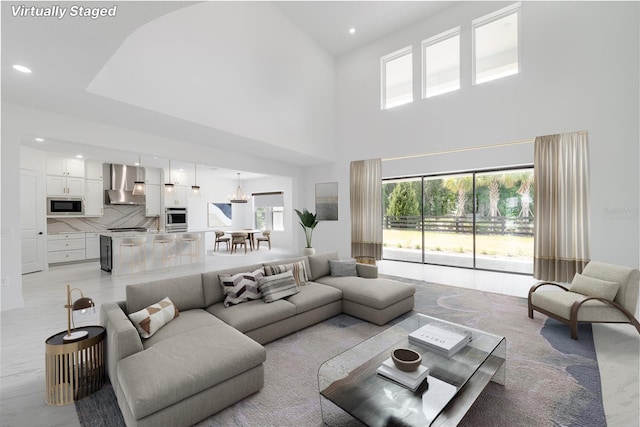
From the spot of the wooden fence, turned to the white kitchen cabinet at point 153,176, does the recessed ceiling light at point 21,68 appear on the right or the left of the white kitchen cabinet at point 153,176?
left

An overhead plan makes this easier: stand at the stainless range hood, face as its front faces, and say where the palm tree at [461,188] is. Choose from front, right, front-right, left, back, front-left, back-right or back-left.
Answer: front-left

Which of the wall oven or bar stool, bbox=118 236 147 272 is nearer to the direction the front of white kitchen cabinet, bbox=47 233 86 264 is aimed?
the bar stool

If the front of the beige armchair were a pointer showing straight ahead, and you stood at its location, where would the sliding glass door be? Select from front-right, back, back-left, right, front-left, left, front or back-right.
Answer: right

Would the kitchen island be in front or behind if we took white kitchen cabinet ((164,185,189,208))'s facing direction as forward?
in front

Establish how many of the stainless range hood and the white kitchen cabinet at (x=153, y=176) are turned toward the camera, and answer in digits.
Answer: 2

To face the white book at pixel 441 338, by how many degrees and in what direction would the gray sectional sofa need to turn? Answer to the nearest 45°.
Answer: approximately 45° to its left

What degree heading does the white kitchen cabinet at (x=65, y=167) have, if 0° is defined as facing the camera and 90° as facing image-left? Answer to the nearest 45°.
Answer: approximately 0°

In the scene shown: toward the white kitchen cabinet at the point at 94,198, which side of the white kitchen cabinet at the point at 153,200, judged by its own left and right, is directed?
right
